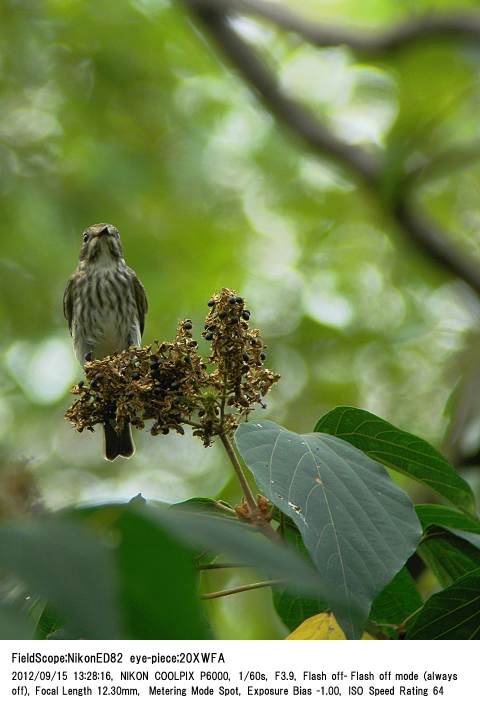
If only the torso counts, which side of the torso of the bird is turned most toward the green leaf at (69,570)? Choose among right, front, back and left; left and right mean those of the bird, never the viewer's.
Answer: front

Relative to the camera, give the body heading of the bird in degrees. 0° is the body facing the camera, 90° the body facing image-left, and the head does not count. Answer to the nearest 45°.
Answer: approximately 0°

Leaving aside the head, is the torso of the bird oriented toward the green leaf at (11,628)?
yes
